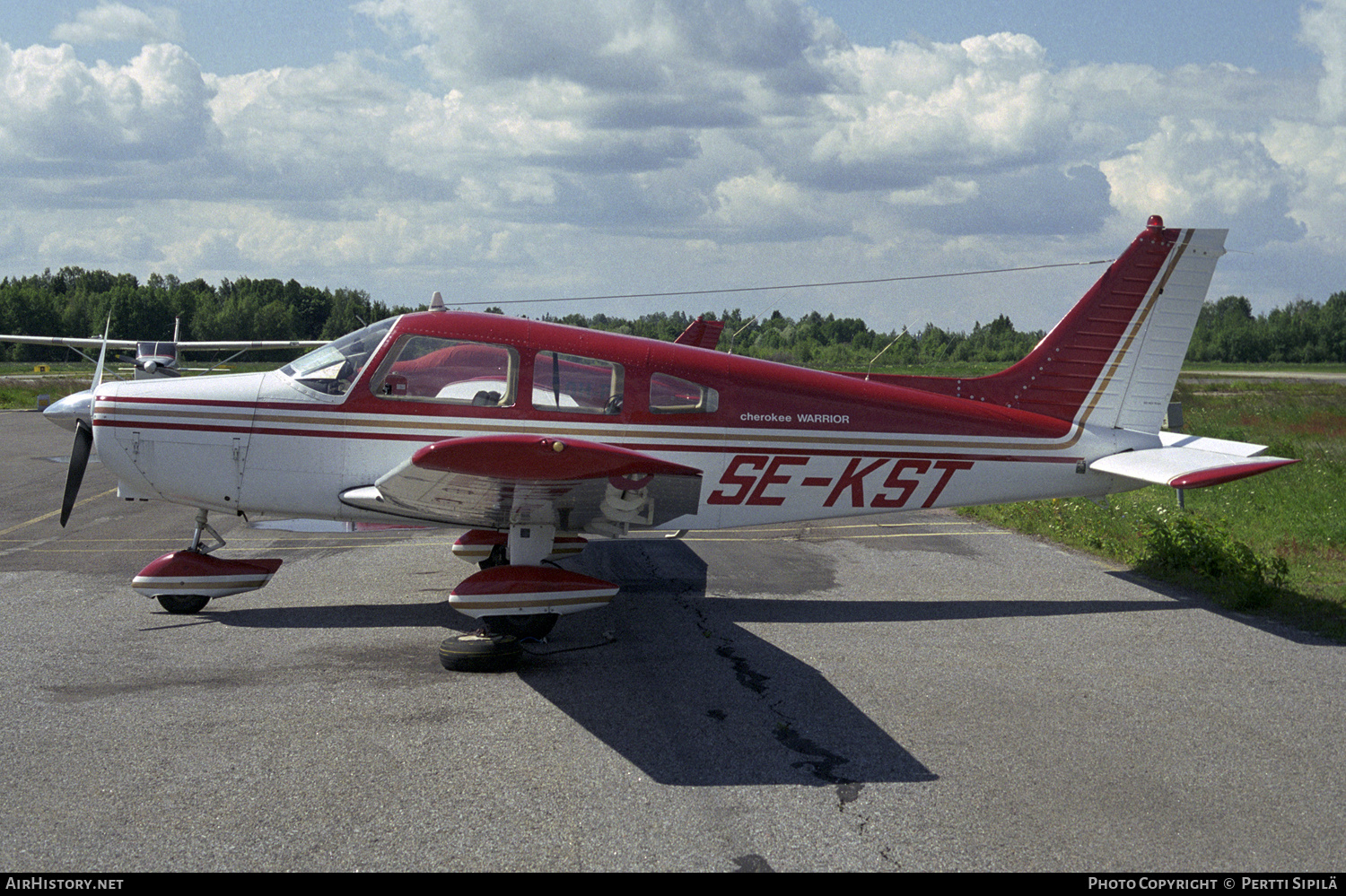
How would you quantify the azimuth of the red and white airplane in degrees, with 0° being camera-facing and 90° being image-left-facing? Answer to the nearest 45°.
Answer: approximately 90°
